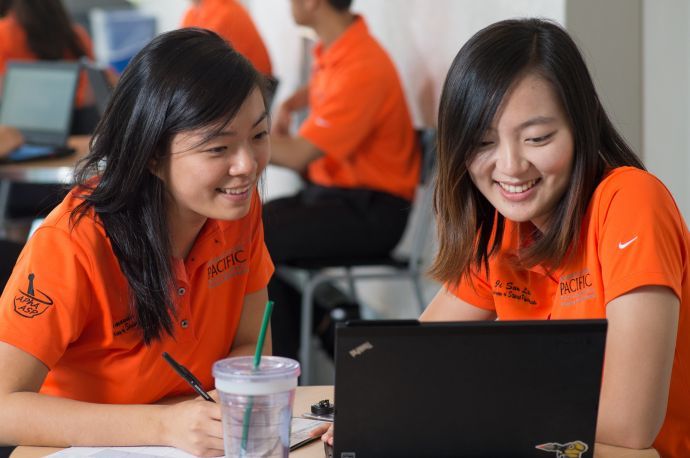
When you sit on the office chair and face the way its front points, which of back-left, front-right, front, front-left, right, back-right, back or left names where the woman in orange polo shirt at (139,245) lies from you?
left

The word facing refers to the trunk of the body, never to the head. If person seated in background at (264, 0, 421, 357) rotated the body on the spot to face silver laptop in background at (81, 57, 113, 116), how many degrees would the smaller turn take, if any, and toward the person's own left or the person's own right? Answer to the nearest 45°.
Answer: approximately 45° to the person's own right

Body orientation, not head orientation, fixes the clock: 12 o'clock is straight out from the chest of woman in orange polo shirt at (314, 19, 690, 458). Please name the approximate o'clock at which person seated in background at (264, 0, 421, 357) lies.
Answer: The person seated in background is roughly at 4 o'clock from the woman in orange polo shirt.

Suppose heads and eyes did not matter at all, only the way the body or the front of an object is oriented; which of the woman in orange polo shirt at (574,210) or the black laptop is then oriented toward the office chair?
the black laptop

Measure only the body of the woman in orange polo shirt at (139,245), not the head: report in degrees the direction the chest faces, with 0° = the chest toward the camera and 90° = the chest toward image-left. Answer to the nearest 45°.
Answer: approximately 315°

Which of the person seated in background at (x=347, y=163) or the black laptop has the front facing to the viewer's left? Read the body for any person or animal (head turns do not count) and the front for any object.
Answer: the person seated in background

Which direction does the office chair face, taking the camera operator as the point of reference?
facing to the left of the viewer

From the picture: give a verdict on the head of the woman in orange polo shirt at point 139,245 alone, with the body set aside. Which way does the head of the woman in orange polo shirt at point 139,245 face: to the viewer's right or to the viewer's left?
to the viewer's right

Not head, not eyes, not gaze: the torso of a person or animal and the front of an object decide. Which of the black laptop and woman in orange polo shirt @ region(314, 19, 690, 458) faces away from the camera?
the black laptop

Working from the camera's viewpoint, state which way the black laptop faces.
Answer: facing away from the viewer

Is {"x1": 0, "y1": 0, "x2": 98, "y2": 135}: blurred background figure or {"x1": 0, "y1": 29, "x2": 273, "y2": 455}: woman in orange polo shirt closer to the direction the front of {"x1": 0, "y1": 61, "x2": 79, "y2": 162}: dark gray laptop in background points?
the woman in orange polo shirt

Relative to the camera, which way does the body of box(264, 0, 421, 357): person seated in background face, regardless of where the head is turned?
to the viewer's left

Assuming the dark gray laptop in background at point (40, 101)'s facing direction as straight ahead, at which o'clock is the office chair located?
The office chair is roughly at 9 o'clock from the dark gray laptop in background.

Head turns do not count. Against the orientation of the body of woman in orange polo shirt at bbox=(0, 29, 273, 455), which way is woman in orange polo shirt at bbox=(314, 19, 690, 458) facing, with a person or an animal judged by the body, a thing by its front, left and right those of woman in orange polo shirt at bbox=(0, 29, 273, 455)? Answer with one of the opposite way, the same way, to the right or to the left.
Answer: to the right

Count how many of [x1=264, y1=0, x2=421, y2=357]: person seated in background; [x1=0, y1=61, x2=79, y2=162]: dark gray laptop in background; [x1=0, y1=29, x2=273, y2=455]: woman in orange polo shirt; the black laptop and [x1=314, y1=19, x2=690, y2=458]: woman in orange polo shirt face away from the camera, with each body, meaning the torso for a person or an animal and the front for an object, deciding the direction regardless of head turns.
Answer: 1

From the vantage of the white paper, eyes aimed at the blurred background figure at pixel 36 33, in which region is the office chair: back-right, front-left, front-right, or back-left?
front-right

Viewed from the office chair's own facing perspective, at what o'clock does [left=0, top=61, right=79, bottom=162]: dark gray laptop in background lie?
The dark gray laptop in background is roughly at 1 o'clock from the office chair.

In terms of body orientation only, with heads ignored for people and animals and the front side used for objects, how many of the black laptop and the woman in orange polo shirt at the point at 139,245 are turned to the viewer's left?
0

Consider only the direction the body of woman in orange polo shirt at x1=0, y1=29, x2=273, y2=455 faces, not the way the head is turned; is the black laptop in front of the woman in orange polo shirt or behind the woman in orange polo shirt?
in front

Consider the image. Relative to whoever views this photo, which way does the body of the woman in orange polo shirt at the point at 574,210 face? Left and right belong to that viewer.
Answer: facing the viewer and to the left of the viewer
